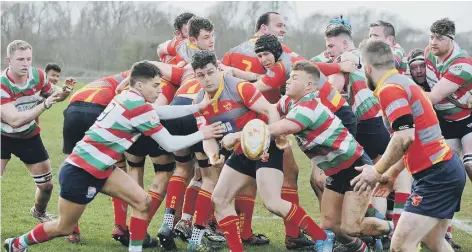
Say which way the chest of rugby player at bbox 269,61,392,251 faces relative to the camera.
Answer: to the viewer's left

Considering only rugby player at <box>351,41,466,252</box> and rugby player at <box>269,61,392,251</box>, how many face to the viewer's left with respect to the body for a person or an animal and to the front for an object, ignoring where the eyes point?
2

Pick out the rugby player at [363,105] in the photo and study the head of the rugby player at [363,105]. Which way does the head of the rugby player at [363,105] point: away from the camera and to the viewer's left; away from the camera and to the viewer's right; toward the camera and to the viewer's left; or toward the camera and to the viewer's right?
toward the camera and to the viewer's left

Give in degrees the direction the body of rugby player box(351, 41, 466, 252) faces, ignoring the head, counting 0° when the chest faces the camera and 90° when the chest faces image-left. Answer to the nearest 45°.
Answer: approximately 90°

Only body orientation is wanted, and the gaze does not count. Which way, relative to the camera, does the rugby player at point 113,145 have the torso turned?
to the viewer's right

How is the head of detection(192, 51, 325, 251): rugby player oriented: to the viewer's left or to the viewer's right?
to the viewer's left

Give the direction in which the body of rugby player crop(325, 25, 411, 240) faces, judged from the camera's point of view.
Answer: to the viewer's left

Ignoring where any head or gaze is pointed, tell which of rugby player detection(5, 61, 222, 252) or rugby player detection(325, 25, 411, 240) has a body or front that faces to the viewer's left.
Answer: rugby player detection(325, 25, 411, 240)

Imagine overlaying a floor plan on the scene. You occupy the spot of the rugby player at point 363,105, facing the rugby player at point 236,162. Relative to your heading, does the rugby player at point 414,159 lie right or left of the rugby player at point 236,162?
left

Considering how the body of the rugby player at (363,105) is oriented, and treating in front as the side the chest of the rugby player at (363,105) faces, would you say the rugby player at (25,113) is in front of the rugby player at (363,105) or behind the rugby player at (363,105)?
in front

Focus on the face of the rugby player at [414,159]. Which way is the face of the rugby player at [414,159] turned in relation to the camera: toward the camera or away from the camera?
away from the camera
